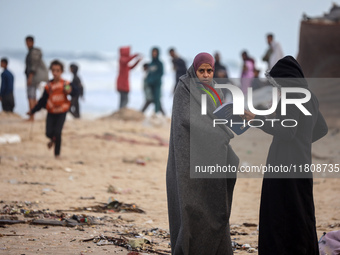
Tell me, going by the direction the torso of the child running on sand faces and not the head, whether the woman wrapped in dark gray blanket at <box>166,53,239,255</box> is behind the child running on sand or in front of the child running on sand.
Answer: in front

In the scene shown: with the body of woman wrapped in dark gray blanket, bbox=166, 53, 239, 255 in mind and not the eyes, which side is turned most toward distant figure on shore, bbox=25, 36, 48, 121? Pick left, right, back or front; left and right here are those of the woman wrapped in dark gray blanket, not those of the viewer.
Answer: back

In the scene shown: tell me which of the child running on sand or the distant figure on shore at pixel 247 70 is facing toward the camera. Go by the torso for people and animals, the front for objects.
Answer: the child running on sand

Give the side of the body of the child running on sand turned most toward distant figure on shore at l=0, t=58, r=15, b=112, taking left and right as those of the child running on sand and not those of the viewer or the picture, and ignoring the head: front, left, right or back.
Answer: back

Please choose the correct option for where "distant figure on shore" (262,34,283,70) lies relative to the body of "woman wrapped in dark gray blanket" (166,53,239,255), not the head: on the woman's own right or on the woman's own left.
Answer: on the woman's own left

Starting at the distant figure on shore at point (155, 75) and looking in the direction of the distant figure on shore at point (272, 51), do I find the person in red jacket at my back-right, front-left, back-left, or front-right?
back-left

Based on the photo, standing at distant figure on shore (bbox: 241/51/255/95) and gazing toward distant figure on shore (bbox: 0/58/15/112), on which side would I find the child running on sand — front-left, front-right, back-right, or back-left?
front-left

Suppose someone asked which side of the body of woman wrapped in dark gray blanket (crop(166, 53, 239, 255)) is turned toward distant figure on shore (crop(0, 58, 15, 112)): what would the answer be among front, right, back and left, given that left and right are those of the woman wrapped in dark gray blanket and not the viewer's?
back

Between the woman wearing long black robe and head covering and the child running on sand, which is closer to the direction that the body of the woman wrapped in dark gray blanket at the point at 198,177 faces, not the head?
the woman wearing long black robe and head covering

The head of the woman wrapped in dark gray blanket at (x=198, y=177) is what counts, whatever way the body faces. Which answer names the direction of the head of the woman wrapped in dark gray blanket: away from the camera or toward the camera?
toward the camera

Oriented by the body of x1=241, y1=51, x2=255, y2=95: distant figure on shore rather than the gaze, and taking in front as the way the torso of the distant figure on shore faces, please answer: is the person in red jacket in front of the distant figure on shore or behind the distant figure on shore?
in front

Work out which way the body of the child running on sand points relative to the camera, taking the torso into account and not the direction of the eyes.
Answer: toward the camera

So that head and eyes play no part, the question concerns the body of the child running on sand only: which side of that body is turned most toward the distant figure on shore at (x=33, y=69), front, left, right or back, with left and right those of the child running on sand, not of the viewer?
back
